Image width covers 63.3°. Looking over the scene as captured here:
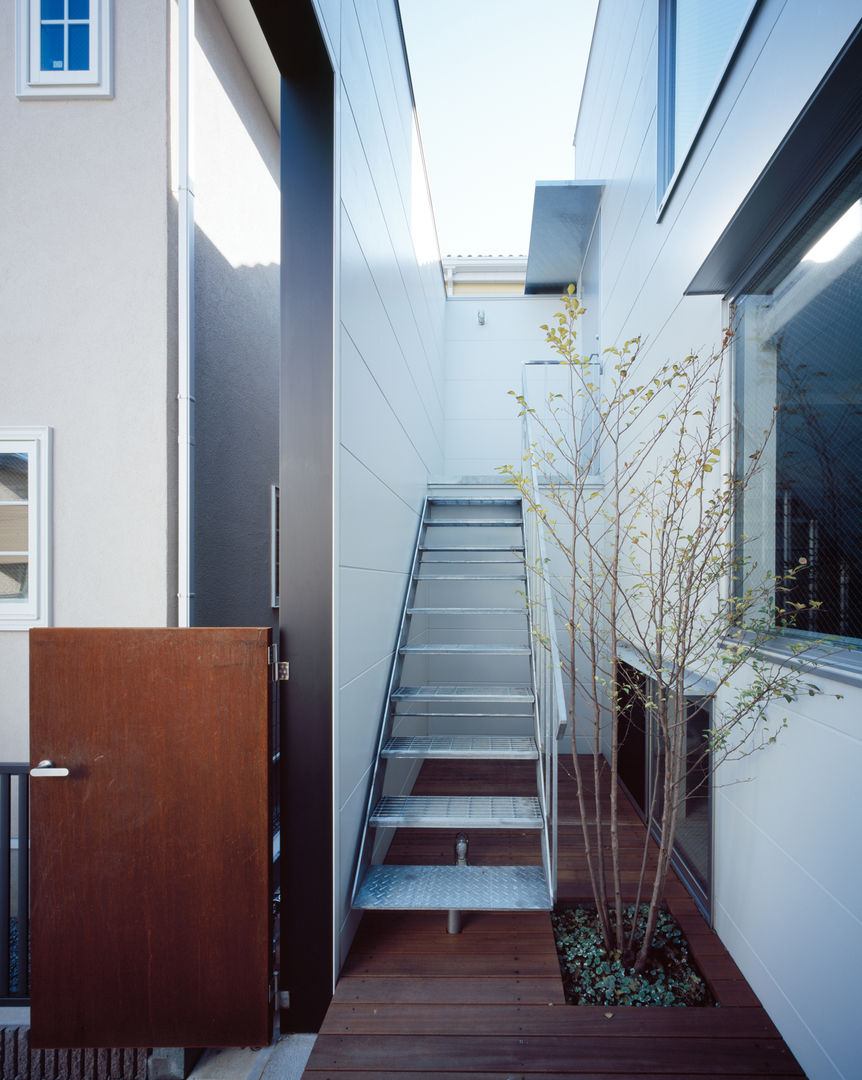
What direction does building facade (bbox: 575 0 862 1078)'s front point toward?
to the viewer's left

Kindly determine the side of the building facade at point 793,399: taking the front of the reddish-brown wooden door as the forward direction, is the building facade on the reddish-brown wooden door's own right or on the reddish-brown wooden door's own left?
on the reddish-brown wooden door's own left

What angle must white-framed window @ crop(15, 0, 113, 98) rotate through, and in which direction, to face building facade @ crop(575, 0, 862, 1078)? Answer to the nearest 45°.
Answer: approximately 45° to its left

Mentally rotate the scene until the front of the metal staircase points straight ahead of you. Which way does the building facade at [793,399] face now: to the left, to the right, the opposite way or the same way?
to the right

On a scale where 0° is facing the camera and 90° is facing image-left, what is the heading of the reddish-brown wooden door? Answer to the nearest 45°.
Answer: approximately 0°

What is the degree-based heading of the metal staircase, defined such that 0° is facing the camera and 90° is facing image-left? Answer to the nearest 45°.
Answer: approximately 0°

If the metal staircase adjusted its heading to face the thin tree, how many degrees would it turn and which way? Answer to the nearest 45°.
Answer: approximately 45° to its left

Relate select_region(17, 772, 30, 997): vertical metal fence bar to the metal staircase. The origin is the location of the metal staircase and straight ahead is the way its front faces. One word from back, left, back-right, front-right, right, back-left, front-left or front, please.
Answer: front-right

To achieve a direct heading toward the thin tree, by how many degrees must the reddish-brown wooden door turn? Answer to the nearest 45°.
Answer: approximately 90° to its left
